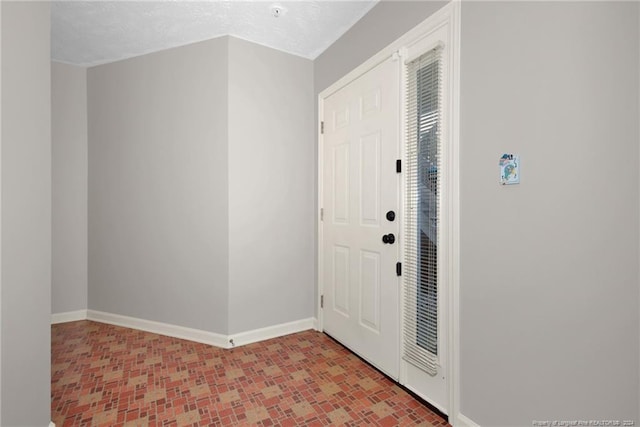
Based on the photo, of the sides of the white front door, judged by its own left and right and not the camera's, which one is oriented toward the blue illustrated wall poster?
left

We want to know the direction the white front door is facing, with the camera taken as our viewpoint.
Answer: facing the viewer and to the left of the viewer
